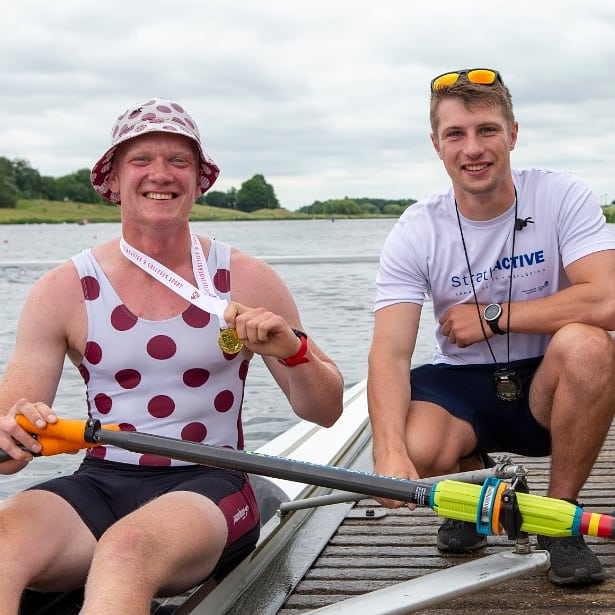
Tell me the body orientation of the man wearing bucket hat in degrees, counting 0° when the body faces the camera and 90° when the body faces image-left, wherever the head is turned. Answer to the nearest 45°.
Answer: approximately 0°
